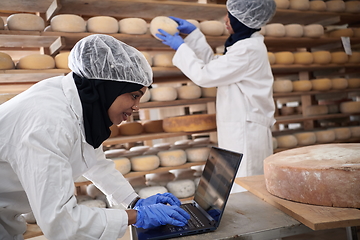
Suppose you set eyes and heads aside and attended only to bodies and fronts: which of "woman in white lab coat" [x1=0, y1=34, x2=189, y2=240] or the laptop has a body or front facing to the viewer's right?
the woman in white lab coat

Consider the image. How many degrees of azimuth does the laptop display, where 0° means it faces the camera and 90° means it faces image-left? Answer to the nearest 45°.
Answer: approximately 90°

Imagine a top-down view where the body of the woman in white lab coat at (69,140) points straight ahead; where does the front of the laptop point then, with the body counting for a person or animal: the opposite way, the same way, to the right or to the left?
the opposite way

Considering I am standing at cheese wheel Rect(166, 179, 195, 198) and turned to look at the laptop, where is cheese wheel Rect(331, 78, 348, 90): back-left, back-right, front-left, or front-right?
back-left

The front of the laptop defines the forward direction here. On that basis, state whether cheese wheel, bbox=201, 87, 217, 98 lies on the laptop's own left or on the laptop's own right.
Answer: on the laptop's own right

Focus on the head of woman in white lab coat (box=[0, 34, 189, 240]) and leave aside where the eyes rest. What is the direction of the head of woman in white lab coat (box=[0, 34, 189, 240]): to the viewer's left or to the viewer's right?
to the viewer's right

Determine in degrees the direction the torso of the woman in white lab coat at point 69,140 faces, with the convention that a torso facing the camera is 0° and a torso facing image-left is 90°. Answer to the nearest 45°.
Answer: approximately 270°

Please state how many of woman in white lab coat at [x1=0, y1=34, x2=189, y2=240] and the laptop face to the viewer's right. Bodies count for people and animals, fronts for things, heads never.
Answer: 1
